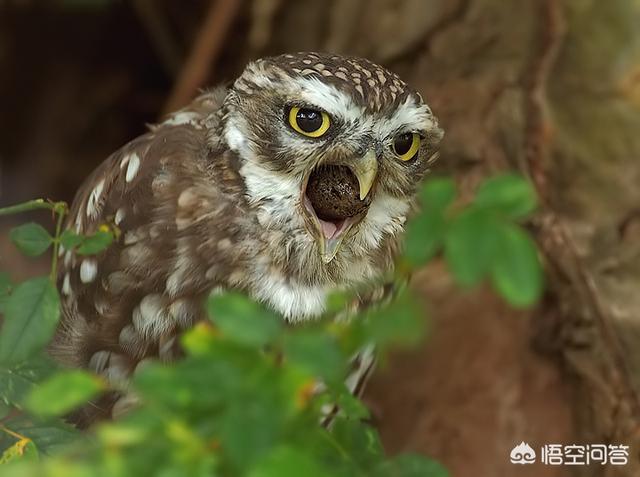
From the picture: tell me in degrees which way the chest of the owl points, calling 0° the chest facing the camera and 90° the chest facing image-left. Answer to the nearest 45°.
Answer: approximately 315°
